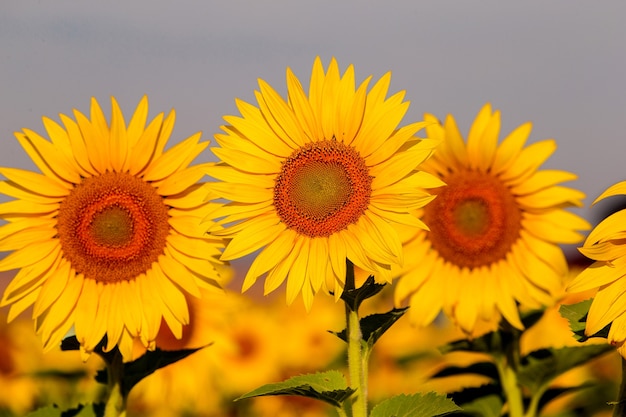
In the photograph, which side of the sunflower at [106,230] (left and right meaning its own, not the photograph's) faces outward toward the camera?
front

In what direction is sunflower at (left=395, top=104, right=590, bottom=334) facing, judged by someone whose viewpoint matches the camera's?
facing the viewer

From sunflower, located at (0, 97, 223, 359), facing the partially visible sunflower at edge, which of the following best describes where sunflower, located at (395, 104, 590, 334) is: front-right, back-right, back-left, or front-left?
front-left

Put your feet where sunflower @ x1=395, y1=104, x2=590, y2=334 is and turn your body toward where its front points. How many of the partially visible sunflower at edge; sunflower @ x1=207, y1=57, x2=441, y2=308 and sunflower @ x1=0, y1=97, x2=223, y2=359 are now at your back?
0

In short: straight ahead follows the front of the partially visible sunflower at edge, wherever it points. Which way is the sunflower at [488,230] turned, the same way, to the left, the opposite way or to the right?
the same way

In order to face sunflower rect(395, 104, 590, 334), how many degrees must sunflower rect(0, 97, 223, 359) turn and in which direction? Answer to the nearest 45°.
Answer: approximately 90° to its left

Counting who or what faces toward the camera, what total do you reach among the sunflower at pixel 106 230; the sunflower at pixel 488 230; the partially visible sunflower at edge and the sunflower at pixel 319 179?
4

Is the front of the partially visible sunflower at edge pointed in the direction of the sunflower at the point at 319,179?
no

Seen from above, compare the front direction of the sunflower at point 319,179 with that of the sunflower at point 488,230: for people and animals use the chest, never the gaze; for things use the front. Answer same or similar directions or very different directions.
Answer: same or similar directions

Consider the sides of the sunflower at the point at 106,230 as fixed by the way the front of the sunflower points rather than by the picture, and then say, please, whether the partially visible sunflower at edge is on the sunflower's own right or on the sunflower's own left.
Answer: on the sunflower's own left

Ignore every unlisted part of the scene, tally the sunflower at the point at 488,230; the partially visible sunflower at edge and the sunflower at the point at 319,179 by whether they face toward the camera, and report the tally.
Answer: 3

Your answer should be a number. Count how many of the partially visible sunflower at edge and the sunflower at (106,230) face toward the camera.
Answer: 2

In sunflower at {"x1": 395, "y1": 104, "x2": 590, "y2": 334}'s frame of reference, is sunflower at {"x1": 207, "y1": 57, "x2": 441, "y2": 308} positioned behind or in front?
in front
